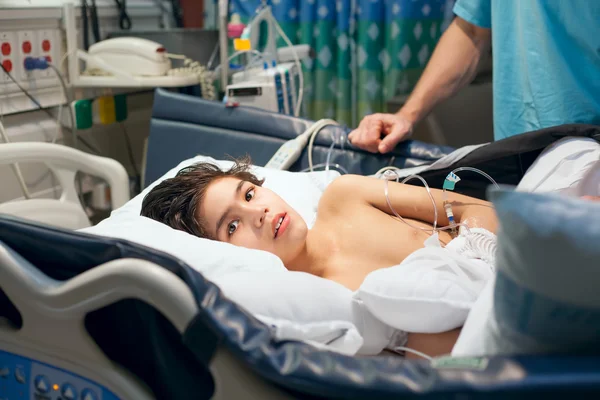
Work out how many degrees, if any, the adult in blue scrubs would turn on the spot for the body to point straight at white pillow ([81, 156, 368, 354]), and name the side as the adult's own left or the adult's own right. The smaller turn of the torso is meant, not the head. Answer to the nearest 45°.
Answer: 0° — they already face it

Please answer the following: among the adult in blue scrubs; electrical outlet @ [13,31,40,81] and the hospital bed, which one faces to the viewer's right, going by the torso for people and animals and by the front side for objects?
the hospital bed

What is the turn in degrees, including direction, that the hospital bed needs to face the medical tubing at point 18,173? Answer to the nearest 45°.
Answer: approximately 135° to its left

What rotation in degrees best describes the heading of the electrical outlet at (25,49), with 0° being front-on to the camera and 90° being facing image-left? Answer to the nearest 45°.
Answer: approximately 0°

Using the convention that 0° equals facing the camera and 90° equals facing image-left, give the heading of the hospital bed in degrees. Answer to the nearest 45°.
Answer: approximately 270°

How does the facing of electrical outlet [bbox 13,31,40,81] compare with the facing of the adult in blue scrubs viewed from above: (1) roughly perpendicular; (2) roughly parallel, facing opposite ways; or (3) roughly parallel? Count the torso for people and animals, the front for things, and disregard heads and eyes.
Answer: roughly perpendicular

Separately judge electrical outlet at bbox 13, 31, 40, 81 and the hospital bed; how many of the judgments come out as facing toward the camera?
1
